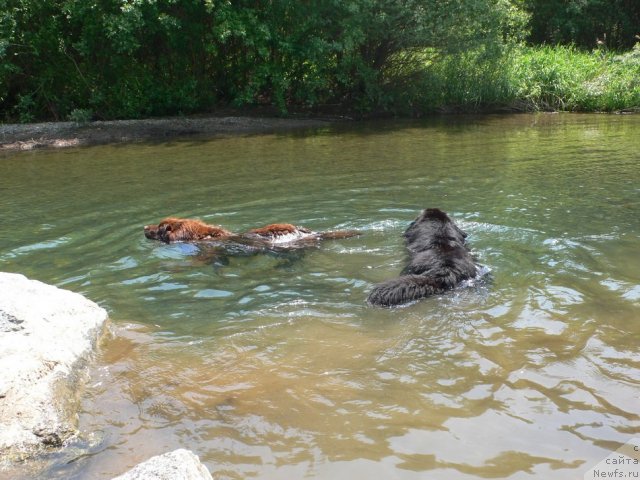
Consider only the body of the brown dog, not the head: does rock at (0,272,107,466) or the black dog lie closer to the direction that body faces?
the rock

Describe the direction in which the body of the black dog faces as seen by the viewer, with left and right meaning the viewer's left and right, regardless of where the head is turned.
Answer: facing away from the viewer

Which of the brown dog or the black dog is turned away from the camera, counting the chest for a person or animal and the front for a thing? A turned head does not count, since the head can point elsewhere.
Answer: the black dog

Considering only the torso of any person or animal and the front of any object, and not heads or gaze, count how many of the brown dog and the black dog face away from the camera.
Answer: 1

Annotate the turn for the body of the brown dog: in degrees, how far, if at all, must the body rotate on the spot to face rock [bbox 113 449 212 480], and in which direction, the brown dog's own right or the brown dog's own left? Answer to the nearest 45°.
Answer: approximately 90° to the brown dog's own left

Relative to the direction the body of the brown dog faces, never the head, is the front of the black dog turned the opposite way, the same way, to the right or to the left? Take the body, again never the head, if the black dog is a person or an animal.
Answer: to the right

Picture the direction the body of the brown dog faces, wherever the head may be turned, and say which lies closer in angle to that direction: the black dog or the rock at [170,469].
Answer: the rock

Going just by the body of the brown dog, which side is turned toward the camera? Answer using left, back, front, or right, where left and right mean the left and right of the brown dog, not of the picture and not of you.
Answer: left

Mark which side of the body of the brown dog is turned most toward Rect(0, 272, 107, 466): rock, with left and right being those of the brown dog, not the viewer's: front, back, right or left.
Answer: left

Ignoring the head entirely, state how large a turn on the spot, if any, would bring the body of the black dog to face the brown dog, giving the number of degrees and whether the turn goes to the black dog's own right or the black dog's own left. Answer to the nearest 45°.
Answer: approximately 45° to the black dog's own left

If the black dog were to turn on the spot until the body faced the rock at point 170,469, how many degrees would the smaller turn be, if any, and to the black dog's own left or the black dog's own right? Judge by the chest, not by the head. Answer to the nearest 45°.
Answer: approximately 180°

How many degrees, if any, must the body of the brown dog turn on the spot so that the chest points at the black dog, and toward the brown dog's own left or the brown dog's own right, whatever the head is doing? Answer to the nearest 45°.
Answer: approximately 135° to the brown dog's own left
